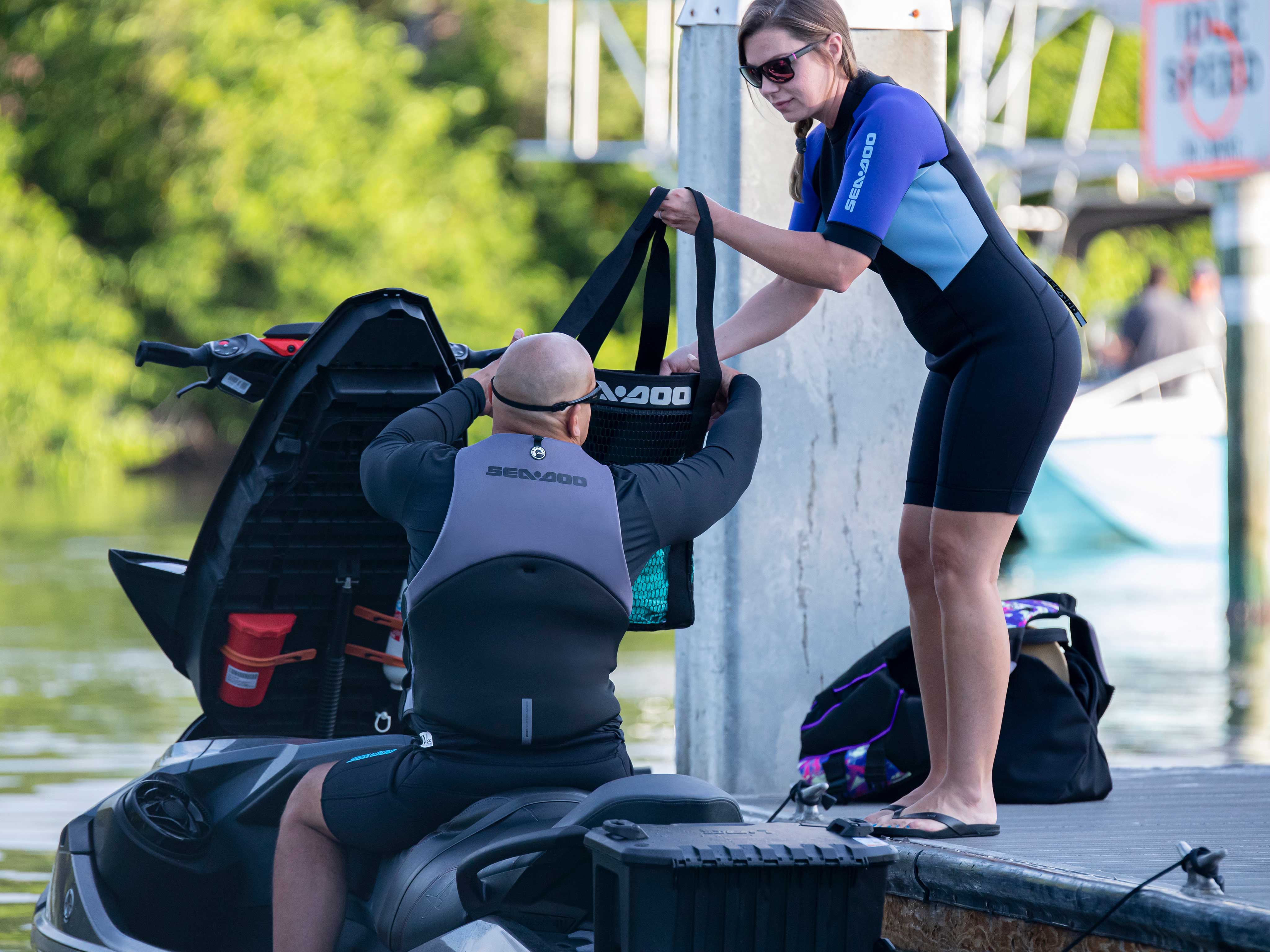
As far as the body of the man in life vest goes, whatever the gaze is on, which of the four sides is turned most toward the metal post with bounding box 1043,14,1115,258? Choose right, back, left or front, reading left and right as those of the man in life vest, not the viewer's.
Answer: front

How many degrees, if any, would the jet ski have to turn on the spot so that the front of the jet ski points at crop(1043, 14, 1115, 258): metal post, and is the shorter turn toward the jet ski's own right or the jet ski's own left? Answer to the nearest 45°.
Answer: approximately 90° to the jet ski's own right

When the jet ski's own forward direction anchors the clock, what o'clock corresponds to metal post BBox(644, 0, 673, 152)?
The metal post is roughly at 2 o'clock from the jet ski.

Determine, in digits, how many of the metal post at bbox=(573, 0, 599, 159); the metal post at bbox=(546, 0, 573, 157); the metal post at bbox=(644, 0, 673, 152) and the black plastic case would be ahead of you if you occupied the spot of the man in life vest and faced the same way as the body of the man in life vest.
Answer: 3

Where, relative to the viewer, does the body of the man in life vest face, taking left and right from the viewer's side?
facing away from the viewer

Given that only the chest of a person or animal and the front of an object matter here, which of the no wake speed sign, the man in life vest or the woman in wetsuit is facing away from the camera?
the man in life vest

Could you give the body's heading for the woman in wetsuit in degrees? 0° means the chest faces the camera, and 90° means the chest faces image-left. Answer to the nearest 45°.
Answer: approximately 45°

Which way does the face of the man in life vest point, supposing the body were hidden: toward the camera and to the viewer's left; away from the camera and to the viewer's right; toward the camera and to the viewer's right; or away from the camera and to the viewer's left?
away from the camera and to the viewer's right

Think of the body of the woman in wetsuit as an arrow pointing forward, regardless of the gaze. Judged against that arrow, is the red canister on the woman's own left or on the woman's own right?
on the woman's own right

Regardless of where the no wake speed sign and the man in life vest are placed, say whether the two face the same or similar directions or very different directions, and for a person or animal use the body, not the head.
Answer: very different directions

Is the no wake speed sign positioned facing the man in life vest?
yes

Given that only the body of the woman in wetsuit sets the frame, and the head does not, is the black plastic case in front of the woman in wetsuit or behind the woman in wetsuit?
in front

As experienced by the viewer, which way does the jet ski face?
facing away from the viewer and to the left of the viewer
